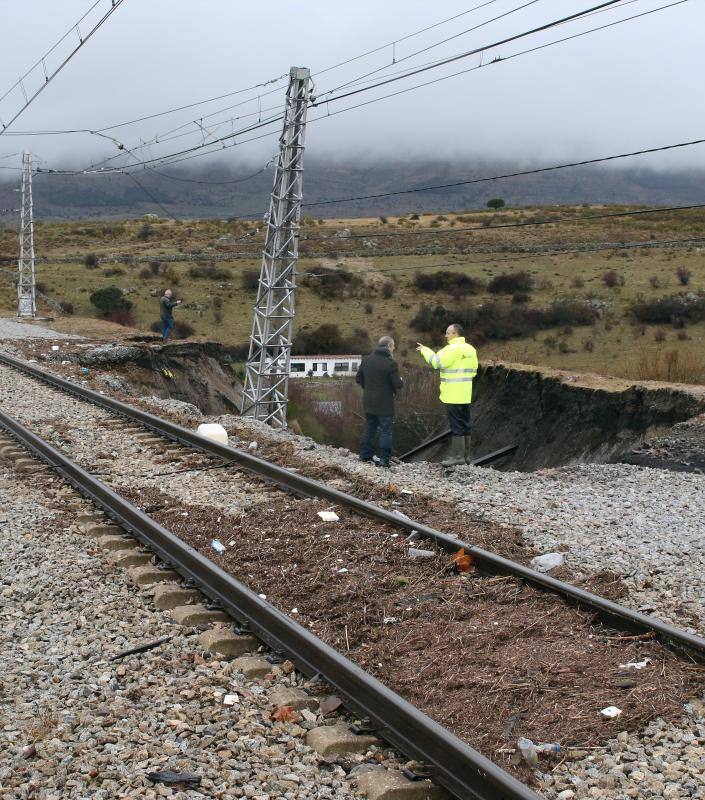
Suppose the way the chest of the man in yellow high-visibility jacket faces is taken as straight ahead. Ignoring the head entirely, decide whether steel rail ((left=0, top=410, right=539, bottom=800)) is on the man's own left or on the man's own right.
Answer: on the man's own left

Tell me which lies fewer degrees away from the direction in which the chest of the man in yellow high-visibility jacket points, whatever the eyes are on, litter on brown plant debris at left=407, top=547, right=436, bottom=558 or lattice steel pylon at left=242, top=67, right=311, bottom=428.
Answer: the lattice steel pylon

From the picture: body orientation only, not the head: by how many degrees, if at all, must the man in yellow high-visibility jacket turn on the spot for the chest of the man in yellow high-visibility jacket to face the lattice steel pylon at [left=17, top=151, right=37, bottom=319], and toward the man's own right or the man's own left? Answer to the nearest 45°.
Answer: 0° — they already face it

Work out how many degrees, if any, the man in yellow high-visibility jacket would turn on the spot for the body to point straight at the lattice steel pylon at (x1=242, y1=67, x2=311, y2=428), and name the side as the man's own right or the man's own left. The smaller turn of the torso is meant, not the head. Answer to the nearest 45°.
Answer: approximately 45° to the man's own right

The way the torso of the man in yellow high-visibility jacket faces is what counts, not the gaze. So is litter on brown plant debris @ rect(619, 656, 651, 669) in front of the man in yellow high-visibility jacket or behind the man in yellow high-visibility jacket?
behind

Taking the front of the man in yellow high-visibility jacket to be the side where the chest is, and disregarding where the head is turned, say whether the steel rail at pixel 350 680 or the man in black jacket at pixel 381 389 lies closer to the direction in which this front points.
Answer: the man in black jacket

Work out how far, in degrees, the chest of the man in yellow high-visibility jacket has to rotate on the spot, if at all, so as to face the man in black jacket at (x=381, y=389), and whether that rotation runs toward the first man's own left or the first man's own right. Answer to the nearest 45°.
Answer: approximately 45° to the first man's own left

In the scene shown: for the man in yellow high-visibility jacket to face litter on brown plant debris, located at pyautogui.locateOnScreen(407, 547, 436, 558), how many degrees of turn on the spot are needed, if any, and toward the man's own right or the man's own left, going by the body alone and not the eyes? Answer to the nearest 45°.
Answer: approximately 135° to the man's own left
